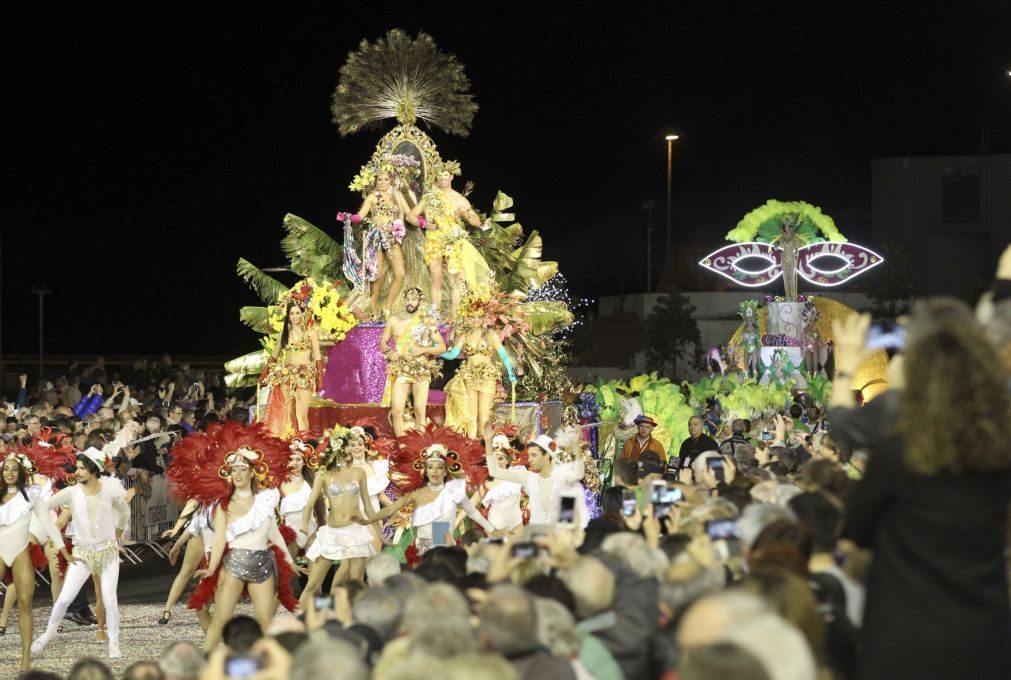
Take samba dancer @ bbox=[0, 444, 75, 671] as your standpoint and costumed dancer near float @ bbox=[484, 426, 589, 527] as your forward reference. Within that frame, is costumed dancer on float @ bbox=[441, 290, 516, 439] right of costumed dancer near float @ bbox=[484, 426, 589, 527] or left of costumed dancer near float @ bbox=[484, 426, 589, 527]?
left

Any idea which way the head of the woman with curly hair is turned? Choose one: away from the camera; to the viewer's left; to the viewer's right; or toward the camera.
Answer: away from the camera

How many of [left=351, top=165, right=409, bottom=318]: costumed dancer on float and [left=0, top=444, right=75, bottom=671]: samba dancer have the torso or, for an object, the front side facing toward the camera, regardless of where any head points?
2

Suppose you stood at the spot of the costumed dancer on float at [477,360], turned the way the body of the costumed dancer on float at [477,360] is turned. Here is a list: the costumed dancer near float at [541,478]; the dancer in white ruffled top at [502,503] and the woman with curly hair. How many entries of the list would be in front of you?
3

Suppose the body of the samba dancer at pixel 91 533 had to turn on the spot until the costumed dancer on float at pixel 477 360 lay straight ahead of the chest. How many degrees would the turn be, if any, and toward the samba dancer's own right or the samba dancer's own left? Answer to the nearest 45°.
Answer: approximately 135° to the samba dancer's own left

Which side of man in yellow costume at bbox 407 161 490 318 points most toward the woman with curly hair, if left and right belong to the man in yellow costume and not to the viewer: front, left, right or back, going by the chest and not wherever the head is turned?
front

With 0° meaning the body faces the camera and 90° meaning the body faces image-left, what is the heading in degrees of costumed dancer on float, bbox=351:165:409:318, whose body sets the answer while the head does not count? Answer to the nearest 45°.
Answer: approximately 0°

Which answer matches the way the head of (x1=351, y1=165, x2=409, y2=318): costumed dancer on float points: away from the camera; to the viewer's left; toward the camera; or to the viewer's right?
toward the camera

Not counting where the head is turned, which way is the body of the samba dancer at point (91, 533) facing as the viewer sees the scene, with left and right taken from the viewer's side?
facing the viewer

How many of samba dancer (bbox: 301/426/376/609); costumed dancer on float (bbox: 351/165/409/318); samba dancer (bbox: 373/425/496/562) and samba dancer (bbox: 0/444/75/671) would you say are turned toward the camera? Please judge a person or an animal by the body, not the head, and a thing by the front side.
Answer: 4

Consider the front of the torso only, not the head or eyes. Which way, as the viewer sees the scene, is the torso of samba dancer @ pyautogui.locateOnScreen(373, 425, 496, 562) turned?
toward the camera

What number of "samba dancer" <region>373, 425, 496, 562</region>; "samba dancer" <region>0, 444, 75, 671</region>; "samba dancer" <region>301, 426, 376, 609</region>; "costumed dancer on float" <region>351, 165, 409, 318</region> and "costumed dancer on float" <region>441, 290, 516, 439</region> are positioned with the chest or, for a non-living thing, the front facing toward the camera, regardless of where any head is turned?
5

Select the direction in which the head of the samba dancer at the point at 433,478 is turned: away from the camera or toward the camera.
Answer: toward the camera

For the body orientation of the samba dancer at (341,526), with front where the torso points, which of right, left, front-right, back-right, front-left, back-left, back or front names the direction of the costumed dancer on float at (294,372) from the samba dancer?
back

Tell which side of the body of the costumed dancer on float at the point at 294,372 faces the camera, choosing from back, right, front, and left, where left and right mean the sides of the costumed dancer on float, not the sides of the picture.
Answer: front
